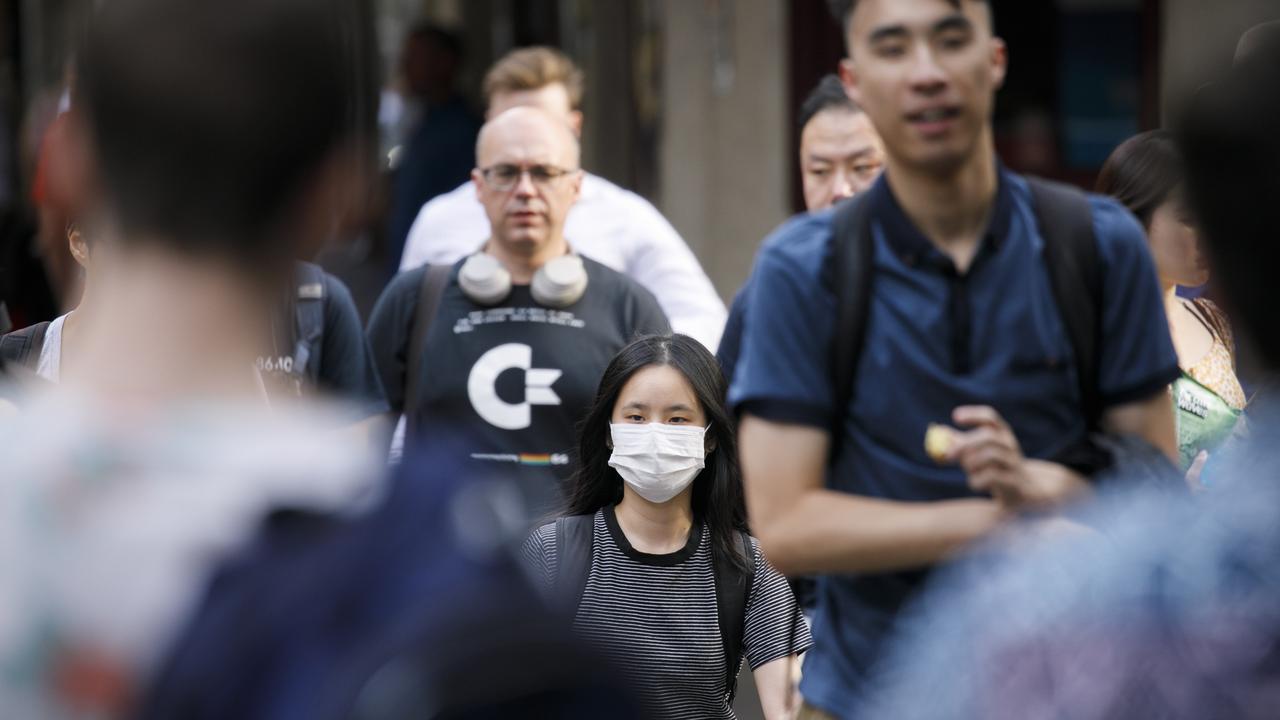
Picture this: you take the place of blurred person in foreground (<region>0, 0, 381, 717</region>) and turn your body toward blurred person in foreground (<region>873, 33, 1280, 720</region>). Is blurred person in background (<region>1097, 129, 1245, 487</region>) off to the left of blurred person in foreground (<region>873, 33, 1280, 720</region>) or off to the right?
left

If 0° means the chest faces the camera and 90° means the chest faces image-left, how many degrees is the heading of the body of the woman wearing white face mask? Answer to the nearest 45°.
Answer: approximately 0°

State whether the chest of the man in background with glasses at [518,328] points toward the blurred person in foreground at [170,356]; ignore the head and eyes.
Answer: yes

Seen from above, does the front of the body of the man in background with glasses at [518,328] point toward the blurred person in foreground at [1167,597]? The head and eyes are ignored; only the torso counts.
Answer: yes

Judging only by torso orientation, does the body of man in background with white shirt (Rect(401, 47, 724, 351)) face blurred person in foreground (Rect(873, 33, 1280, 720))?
yes

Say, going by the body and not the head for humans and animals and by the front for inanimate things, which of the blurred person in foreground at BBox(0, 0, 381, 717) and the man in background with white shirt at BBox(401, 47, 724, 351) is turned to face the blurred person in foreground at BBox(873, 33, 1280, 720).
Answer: the man in background with white shirt

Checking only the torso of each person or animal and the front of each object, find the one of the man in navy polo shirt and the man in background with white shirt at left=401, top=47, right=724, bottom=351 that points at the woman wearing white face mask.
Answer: the man in background with white shirt

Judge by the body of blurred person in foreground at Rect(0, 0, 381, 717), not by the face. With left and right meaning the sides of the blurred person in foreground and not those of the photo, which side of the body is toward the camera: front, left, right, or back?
back
